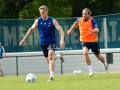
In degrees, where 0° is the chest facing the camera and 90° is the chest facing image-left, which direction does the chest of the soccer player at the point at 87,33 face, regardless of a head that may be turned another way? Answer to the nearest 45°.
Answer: approximately 45°

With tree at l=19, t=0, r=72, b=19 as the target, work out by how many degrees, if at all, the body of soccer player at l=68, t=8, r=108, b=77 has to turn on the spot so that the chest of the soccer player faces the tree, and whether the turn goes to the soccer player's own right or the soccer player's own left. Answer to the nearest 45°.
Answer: approximately 135° to the soccer player's own right

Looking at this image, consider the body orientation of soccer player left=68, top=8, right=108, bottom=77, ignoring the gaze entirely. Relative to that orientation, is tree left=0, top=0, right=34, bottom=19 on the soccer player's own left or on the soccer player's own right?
on the soccer player's own right
